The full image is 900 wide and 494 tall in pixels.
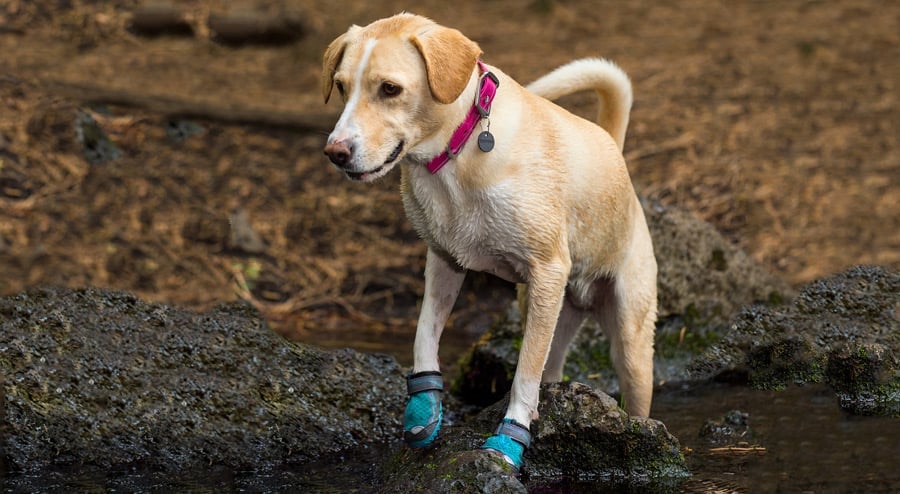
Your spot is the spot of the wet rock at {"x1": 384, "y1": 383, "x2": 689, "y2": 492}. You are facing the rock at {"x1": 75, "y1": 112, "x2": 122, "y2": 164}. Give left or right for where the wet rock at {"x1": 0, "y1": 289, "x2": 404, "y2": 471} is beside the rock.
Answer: left

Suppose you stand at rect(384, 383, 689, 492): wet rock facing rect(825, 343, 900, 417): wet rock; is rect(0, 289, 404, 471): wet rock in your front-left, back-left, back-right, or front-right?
back-left

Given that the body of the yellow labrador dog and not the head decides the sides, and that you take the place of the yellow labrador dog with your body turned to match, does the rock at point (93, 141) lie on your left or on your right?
on your right

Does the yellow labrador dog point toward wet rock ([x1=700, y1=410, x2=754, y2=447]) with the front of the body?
no

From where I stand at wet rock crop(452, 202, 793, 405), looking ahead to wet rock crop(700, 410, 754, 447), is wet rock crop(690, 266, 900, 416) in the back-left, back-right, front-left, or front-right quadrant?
front-left

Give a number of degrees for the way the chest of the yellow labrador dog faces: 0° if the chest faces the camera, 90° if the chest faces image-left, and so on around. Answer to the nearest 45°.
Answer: approximately 45°

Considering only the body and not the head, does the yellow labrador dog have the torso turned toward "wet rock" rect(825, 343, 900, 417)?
no

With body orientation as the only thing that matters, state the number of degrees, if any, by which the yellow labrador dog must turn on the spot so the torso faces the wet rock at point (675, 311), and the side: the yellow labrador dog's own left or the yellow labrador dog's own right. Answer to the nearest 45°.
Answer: approximately 180°

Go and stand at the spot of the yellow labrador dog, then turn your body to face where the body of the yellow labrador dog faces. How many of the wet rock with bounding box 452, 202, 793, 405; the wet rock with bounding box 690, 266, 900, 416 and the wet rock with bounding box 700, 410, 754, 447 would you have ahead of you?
0

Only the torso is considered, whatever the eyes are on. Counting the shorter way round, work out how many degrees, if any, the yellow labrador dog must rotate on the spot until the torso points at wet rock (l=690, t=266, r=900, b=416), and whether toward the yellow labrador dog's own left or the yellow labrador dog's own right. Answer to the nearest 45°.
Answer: approximately 180°

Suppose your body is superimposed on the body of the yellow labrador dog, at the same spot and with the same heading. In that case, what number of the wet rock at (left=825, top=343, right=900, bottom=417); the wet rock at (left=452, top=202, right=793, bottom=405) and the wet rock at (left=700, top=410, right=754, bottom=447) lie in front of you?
0
